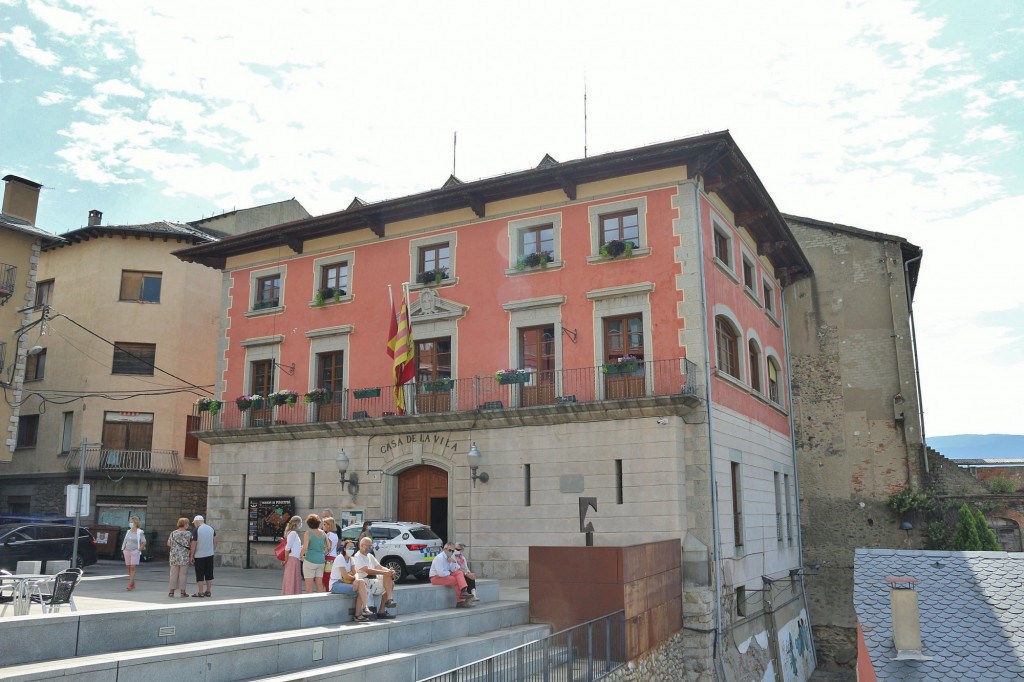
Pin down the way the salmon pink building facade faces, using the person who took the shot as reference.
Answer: facing the viewer and to the left of the viewer

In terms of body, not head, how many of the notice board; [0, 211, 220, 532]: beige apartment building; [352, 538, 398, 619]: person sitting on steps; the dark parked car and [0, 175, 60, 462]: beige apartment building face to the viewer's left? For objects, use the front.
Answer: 1

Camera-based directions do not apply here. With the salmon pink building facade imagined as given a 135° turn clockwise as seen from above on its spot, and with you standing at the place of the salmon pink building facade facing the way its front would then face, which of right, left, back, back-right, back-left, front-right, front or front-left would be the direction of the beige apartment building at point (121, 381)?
front-left

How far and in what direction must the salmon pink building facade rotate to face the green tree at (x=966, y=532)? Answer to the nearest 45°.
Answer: approximately 135° to its left

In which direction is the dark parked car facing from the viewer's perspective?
to the viewer's left

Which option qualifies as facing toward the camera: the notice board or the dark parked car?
the notice board

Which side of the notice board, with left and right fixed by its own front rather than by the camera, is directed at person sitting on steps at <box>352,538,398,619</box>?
front

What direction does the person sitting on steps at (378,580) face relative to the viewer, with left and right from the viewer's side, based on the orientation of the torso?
facing the viewer and to the right of the viewer

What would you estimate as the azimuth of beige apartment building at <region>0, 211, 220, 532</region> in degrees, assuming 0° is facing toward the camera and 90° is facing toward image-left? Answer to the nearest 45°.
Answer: approximately 0°

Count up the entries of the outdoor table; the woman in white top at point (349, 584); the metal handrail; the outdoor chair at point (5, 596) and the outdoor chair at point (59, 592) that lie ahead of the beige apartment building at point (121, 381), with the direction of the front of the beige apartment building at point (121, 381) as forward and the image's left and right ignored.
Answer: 5

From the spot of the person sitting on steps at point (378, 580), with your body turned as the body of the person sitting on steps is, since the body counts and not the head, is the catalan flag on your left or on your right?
on your left

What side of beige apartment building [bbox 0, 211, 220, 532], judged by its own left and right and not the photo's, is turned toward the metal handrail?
front

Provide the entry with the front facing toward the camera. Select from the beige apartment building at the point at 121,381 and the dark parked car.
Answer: the beige apartment building

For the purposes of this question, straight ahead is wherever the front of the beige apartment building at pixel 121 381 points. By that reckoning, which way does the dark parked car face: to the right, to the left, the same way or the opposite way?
to the right

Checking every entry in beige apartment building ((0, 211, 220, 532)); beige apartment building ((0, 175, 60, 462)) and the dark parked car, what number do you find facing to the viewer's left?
1

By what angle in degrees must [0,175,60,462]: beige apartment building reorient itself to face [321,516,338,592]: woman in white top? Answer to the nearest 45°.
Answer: approximately 45° to its right

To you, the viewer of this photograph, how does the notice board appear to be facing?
facing the viewer
